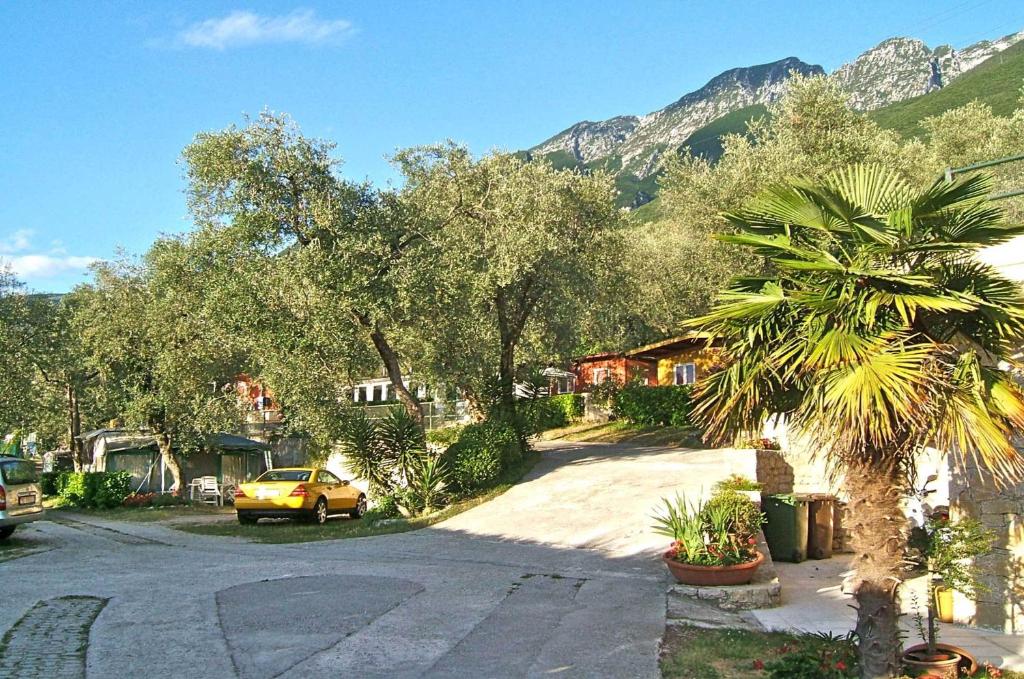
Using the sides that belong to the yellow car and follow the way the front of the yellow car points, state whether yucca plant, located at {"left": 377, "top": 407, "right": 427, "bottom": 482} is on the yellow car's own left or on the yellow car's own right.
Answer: on the yellow car's own right

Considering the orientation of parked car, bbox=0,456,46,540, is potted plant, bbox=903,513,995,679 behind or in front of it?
behind

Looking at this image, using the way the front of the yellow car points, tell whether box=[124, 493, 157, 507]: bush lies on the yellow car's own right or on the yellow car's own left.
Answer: on the yellow car's own left

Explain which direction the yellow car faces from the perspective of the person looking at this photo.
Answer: facing away from the viewer and to the right of the viewer

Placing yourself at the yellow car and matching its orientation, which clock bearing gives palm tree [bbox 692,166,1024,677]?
The palm tree is roughly at 4 o'clock from the yellow car.

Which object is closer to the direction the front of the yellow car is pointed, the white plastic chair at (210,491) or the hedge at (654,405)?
the hedge

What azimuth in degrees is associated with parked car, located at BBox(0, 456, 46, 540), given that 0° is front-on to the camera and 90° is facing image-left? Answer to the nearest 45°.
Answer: approximately 135°

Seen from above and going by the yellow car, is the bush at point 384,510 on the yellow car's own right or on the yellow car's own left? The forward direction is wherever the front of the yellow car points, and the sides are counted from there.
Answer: on the yellow car's own right

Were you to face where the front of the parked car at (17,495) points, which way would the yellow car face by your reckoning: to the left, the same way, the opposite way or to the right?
to the right

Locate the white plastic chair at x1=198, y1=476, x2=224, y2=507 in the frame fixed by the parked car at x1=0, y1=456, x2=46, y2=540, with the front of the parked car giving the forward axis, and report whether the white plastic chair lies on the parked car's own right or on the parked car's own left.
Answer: on the parked car's own right

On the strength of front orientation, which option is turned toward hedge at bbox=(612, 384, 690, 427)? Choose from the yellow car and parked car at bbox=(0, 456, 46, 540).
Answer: the yellow car

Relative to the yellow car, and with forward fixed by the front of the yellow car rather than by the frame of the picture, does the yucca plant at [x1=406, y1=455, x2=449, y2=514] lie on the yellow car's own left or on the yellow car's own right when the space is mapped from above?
on the yellow car's own right
